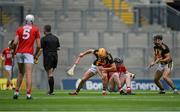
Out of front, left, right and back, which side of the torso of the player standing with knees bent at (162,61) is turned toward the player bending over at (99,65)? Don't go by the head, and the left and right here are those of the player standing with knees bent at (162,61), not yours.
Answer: front

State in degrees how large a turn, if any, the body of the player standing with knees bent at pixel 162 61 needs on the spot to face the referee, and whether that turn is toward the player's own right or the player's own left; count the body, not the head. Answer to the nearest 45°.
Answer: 0° — they already face them

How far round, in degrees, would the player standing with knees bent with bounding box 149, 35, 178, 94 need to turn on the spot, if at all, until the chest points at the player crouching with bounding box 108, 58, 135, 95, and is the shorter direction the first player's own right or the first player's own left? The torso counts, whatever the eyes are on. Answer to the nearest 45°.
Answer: approximately 45° to the first player's own right
